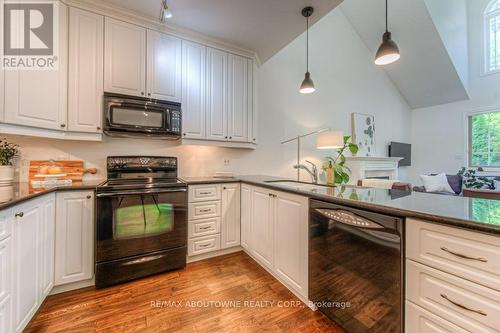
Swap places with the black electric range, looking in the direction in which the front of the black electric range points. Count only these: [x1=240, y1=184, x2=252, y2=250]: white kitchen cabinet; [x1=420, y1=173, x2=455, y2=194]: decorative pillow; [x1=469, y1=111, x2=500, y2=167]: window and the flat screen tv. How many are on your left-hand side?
4

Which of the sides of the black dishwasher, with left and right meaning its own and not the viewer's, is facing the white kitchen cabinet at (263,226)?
right

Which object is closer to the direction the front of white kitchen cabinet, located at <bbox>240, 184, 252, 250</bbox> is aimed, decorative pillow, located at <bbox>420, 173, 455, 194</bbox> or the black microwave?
the black microwave

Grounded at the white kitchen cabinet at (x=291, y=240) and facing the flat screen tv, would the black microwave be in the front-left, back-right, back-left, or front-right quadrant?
back-left

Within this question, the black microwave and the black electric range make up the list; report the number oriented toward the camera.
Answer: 2

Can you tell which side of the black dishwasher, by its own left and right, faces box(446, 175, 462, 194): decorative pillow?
back

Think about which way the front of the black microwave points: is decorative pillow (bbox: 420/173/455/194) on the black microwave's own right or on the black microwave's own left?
on the black microwave's own left

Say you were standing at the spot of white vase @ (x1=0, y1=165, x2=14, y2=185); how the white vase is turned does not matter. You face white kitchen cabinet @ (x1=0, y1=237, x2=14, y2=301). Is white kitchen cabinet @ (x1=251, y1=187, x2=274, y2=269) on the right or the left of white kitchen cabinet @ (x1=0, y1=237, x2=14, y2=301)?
left

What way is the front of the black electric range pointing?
toward the camera

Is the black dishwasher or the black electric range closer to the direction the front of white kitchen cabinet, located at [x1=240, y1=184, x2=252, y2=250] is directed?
the black electric range
